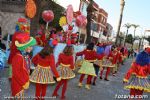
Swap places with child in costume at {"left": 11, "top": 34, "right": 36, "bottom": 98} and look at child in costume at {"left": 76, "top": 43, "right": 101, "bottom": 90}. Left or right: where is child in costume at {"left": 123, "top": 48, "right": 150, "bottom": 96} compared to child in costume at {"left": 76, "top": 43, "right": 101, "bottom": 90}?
right

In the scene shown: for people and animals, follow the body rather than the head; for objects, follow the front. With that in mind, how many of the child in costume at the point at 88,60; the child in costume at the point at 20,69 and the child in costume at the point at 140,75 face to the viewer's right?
1

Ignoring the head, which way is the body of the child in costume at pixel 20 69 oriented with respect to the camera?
to the viewer's right

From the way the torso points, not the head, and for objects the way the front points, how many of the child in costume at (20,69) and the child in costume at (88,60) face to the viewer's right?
1

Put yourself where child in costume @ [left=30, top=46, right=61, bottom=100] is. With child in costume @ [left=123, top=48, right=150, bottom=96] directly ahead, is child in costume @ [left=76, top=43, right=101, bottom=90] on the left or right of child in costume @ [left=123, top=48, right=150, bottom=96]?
left
